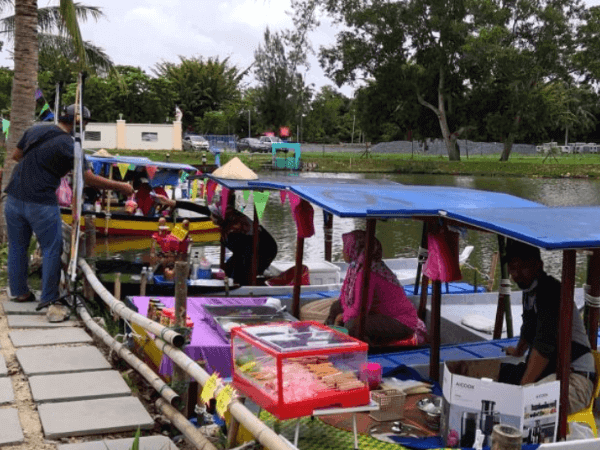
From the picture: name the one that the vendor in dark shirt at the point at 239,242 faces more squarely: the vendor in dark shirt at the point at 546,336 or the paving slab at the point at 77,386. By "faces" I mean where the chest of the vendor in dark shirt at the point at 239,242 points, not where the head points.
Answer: the paving slab

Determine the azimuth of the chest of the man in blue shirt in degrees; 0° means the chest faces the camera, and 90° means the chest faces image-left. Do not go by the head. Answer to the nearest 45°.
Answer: approximately 225°

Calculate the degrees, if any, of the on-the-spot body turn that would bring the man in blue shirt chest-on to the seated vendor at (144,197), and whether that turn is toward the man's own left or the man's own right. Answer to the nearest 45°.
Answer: approximately 45° to the man's own left

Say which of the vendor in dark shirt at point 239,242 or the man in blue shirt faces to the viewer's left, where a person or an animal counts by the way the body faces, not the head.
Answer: the vendor in dark shirt

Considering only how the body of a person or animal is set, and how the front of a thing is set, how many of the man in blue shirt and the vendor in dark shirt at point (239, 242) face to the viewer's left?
1

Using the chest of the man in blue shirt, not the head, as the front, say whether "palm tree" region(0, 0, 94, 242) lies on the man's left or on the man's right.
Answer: on the man's left

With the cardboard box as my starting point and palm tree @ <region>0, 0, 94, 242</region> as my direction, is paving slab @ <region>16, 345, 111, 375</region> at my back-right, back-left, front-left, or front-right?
front-left

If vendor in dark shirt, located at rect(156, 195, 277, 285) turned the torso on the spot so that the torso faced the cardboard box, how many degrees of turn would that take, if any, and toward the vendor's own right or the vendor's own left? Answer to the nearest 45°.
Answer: approximately 90° to the vendor's own left

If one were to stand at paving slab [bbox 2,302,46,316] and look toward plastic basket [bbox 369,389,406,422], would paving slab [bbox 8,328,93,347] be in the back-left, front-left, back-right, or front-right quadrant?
front-right

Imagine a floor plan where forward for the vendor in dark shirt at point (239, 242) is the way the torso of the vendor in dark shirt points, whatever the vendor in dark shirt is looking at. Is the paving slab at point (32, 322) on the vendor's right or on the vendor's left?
on the vendor's left

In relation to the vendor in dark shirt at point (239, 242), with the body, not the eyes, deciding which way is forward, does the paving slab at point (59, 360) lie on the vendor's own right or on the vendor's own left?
on the vendor's own left

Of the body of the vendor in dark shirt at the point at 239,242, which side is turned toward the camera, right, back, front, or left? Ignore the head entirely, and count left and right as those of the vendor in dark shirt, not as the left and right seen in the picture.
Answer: left

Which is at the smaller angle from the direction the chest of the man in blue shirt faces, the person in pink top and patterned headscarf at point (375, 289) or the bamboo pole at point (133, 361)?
the person in pink top and patterned headscarf

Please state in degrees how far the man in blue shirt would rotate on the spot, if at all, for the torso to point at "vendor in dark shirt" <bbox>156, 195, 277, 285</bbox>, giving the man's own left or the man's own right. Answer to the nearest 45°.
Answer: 0° — they already face them

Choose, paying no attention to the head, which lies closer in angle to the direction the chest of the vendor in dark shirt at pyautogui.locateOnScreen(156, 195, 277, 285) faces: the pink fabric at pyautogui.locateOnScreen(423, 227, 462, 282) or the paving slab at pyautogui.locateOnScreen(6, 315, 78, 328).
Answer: the paving slab

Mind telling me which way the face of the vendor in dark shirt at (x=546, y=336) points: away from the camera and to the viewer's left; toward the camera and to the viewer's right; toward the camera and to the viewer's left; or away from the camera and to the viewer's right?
toward the camera and to the viewer's left

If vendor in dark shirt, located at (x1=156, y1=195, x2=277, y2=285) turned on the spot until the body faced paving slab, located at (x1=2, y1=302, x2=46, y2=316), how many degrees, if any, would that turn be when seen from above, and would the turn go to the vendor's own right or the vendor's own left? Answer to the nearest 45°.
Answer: approximately 45° to the vendor's own left

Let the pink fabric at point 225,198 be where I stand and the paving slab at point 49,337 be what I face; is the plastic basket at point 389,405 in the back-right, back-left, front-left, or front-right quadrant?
front-left

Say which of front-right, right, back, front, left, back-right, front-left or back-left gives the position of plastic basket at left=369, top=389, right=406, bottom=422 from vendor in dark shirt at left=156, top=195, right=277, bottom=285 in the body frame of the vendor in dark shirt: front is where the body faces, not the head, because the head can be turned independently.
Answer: left
